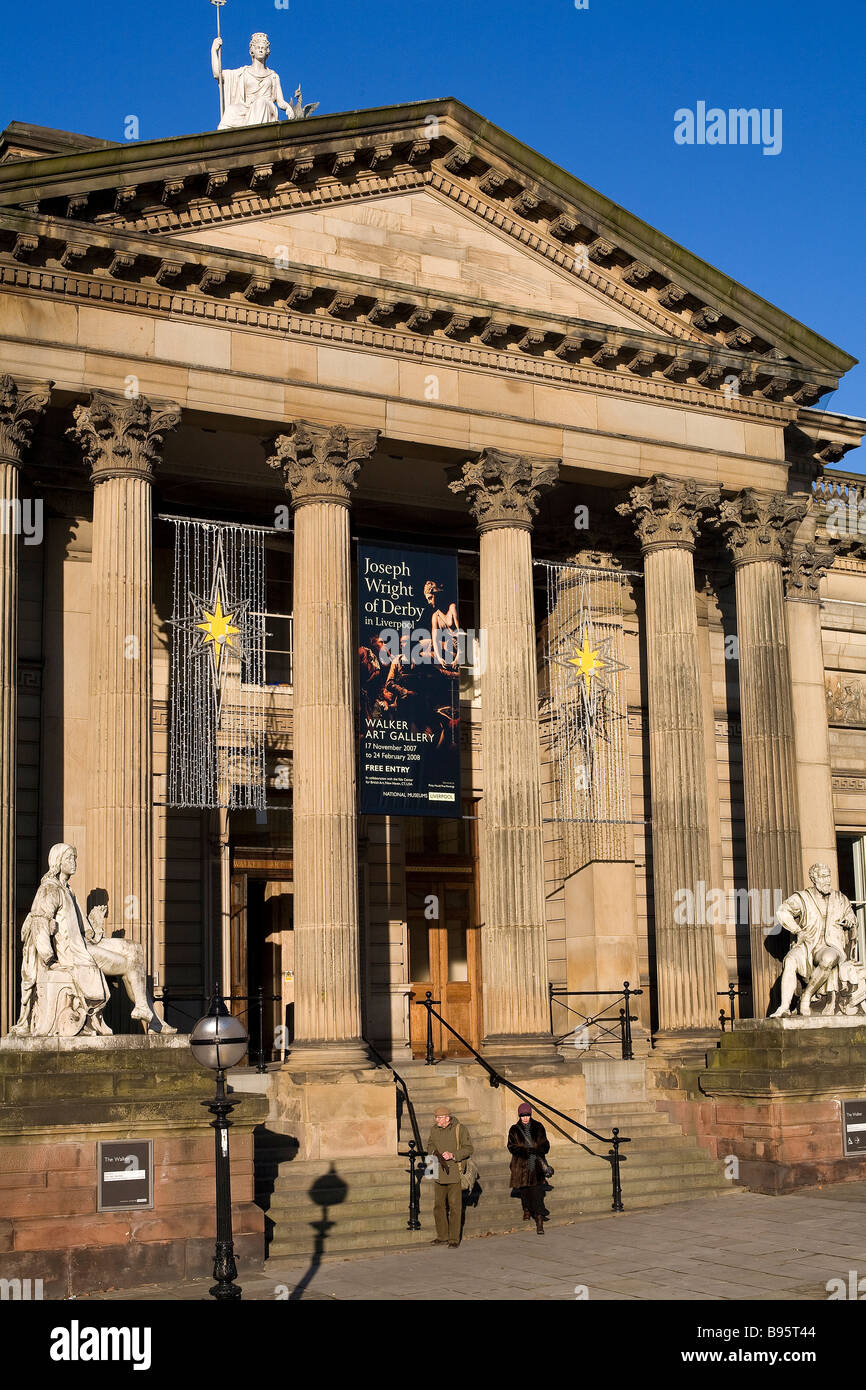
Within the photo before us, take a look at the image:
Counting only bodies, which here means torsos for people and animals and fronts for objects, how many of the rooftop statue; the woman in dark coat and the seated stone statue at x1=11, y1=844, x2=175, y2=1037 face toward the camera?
2

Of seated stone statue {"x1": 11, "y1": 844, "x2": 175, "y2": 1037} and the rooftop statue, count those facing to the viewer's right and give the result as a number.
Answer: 1

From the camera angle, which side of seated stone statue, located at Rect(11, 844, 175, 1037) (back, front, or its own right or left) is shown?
right

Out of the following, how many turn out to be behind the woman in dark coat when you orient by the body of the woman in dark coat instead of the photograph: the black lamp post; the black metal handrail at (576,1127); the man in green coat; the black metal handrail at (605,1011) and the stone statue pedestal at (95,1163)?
2

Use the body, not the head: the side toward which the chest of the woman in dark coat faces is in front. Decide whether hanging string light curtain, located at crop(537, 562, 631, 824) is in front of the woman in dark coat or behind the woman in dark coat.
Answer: behind

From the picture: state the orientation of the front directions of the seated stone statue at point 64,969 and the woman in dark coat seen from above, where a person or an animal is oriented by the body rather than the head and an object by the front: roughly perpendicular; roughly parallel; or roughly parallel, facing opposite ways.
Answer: roughly perpendicular
